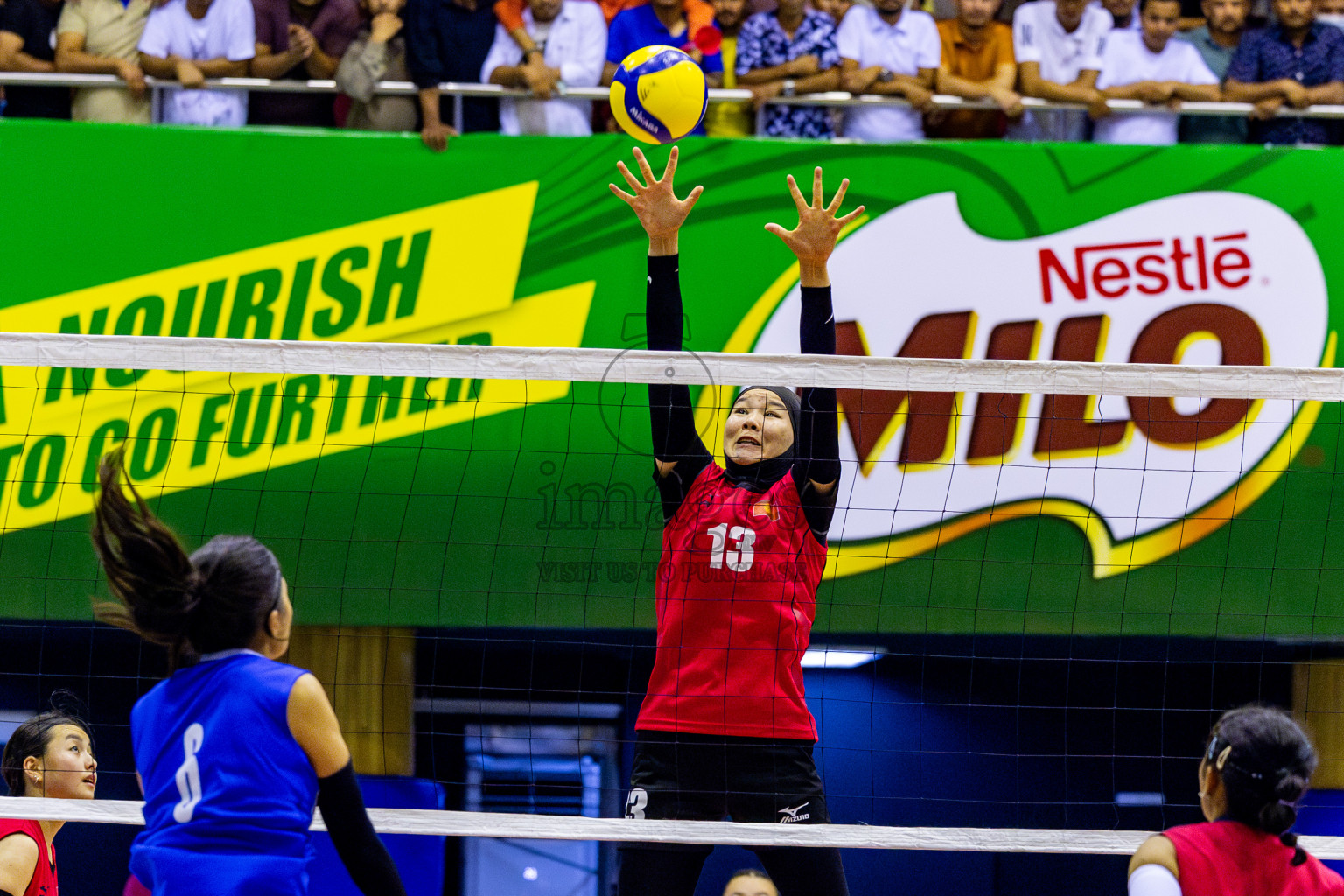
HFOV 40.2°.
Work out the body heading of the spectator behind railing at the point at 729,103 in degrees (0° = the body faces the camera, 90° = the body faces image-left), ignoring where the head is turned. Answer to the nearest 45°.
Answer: approximately 0°

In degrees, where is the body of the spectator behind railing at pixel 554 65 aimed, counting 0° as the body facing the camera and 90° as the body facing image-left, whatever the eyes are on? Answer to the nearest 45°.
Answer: approximately 0°

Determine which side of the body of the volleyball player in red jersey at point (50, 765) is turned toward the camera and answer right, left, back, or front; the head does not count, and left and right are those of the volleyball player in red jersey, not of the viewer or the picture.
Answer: right

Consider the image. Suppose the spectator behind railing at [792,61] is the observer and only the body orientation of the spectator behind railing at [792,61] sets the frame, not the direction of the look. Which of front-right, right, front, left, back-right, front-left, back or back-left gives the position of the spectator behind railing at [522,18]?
right

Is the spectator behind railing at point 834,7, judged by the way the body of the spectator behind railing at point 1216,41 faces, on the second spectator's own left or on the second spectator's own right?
on the second spectator's own right

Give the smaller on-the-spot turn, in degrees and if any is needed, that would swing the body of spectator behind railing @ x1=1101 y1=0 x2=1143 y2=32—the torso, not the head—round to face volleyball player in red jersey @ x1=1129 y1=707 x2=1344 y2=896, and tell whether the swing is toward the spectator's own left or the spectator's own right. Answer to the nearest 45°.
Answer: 0° — they already face them

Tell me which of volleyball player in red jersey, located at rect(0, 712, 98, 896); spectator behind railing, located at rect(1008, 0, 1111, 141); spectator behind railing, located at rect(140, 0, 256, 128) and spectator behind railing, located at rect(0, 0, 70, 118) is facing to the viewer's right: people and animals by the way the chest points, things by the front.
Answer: the volleyball player in red jersey

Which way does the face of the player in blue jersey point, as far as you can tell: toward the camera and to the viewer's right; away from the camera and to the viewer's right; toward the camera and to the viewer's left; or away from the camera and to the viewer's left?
away from the camera and to the viewer's right

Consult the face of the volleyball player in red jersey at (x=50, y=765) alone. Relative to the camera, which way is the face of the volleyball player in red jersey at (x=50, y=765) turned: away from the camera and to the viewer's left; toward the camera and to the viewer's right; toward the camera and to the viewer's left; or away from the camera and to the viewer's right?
toward the camera and to the viewer's right

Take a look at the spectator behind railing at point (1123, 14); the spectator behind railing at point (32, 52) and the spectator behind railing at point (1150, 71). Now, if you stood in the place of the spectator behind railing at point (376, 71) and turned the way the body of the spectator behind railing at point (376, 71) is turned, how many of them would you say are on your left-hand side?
2

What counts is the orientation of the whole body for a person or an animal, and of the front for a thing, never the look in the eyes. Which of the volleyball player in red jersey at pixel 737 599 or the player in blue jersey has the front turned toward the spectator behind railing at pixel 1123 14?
the player in blue jersey

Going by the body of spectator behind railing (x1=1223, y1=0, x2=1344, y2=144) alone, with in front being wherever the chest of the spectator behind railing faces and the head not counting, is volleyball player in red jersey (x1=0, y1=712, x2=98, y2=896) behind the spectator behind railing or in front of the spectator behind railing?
in front

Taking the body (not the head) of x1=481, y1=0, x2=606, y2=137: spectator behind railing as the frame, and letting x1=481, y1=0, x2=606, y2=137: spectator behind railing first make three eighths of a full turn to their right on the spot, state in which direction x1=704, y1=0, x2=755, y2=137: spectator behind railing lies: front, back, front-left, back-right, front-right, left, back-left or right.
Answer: back-right

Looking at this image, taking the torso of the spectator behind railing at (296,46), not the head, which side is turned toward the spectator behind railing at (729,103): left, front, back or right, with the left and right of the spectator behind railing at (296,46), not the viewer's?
left

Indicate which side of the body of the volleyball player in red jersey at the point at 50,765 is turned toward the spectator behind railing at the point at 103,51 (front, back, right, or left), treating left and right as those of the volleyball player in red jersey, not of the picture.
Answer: left
